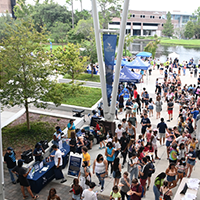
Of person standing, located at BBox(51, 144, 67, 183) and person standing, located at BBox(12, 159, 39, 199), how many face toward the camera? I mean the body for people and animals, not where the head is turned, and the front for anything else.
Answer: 0

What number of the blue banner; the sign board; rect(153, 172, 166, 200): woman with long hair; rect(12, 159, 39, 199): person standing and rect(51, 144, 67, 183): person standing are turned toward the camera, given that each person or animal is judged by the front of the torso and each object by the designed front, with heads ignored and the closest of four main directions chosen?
2

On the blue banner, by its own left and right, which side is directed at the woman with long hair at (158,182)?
front

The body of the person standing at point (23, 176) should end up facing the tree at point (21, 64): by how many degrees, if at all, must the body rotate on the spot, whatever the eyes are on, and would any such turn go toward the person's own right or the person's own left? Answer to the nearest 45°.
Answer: approximately 45° to the person's own left

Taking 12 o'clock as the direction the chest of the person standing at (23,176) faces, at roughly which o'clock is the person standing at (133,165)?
the person standing at (133,165) is roughly at 2 o'clock from the person standing at (23,176).

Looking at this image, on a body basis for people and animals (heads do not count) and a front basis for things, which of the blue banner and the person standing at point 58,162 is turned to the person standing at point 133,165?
the blue banner

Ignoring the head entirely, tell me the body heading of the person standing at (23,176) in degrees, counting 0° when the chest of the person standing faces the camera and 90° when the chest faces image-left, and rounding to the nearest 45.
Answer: approximately 225°

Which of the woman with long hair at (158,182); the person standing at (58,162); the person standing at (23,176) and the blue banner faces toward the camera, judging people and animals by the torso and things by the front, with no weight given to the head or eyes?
the blue banner

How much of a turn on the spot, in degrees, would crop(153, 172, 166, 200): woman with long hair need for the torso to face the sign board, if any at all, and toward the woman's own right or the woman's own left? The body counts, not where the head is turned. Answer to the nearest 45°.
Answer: approximately 135° to the woman's own left

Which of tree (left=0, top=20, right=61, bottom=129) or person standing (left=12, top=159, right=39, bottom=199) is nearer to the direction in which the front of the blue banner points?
the person standing
